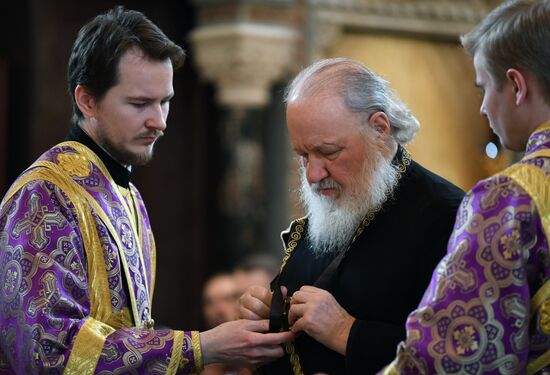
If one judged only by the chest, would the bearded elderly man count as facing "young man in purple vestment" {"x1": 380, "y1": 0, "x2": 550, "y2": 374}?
no

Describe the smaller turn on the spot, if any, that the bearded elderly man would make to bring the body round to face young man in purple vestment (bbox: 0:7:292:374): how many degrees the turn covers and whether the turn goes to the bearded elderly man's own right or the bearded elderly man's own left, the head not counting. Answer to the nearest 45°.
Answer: approximately 45° to the bearded elderly man's own right

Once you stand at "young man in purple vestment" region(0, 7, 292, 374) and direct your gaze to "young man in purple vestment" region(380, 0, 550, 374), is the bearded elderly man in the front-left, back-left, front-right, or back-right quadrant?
front-left

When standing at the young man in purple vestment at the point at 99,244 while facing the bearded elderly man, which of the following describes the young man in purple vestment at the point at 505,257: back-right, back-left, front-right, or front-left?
front-right

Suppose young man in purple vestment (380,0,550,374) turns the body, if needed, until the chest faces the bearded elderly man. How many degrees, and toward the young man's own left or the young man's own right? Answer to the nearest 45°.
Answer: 0° — they already face them

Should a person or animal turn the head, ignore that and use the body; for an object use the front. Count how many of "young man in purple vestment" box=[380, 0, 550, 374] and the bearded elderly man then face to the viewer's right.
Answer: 0

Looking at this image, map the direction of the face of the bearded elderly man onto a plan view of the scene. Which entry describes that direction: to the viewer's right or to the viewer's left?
to the viewer's left

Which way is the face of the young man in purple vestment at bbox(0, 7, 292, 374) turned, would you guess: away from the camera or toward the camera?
toward the camera

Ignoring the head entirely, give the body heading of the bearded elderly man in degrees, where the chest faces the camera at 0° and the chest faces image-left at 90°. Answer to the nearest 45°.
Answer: approximately 45°

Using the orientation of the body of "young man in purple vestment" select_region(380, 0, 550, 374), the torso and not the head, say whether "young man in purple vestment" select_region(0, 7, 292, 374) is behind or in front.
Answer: in front

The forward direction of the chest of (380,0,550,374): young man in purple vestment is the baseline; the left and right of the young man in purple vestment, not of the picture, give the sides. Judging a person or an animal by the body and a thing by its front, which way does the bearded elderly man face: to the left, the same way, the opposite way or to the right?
to the left

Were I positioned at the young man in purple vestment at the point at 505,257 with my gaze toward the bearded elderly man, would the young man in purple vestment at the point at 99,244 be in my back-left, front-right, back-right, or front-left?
front-left

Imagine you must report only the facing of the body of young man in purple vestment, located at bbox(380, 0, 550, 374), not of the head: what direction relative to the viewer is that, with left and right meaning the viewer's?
facing away from the viewer and to the left of the viewer

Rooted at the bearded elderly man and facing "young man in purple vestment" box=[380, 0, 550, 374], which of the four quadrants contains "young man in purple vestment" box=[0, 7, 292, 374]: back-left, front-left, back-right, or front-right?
back-right
